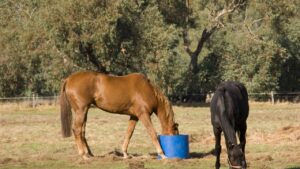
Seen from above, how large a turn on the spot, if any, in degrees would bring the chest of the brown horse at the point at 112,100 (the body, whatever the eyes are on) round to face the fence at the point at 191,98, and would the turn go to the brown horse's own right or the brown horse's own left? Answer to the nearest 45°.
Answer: approximately 90° to the brown horse's own left

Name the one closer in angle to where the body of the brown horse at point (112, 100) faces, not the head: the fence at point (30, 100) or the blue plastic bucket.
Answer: the blue plastic bucket

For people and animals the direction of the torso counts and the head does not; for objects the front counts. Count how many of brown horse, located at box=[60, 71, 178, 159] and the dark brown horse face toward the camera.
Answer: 1

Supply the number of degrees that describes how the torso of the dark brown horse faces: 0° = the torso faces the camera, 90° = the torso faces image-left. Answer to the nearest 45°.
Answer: approximately 0°

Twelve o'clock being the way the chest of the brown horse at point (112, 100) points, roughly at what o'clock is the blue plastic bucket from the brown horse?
The blue plastic bucket is roughly at 1 o'clock from the brown horse.

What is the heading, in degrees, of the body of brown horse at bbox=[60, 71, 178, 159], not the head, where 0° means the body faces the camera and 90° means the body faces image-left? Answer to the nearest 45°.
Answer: approximately 270°

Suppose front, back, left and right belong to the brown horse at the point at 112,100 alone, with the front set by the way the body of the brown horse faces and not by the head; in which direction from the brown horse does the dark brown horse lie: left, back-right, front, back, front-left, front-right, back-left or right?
front-right

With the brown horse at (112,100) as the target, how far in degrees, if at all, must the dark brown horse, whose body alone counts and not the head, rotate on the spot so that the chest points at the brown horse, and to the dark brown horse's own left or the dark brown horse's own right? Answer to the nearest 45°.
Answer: approximately 135° to the dark brown horse's own right

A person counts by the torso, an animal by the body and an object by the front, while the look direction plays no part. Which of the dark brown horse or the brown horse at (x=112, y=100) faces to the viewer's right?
the brown horse

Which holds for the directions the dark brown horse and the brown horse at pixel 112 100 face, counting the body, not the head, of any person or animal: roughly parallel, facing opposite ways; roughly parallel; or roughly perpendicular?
roughly perpendicular

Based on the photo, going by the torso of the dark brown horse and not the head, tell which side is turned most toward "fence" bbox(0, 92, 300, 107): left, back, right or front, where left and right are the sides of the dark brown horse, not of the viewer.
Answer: back

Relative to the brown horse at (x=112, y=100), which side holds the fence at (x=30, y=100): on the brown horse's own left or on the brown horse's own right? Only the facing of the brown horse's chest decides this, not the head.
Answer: on the brown horse's own left

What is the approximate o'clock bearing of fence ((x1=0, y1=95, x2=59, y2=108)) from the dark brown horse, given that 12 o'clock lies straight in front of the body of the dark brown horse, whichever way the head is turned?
The fence is roughly at 5 o'clock from the dark brown horse.
